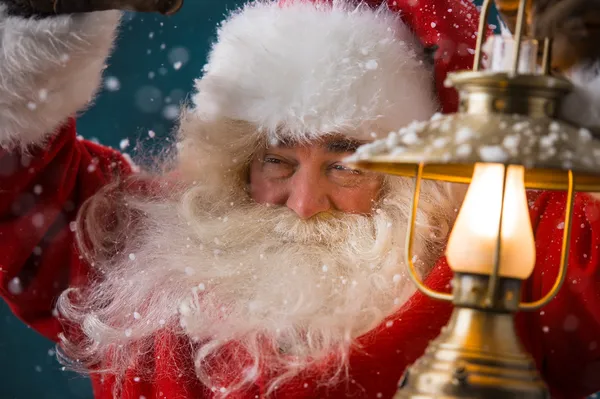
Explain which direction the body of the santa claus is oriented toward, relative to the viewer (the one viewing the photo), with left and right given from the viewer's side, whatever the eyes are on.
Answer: facing the viewer
